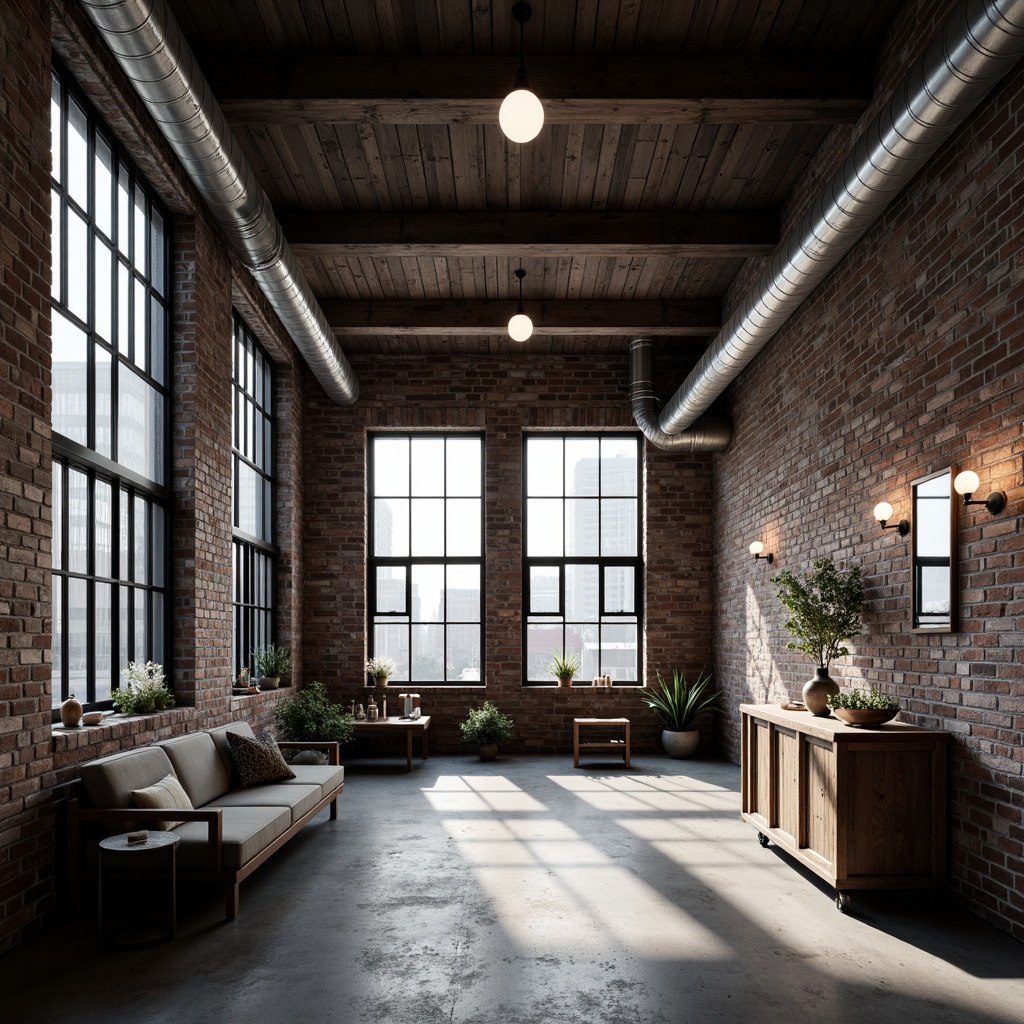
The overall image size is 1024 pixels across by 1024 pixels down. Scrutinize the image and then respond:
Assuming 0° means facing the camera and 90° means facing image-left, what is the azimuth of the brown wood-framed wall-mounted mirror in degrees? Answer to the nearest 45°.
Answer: approximately 45°

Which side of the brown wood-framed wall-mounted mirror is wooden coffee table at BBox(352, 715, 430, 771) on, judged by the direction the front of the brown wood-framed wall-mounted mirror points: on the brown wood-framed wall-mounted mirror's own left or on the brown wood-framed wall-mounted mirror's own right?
on the brown wood-framed wall-mounted mirror's own right

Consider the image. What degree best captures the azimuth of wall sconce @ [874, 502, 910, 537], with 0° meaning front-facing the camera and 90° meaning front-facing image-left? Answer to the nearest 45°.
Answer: approximately 45°

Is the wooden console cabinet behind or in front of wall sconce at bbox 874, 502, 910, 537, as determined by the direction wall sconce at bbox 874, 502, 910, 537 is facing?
in front

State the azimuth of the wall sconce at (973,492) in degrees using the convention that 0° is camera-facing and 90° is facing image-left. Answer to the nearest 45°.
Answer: approximately 45°

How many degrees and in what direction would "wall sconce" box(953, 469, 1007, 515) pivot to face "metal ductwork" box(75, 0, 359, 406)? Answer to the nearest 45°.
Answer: approximately 45° to its right

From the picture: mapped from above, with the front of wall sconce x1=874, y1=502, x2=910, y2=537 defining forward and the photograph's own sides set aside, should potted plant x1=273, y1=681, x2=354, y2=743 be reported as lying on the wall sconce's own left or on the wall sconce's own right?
on the wall sconce's own right

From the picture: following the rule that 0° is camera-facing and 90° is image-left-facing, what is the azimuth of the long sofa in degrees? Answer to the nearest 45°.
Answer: approximately 315°
